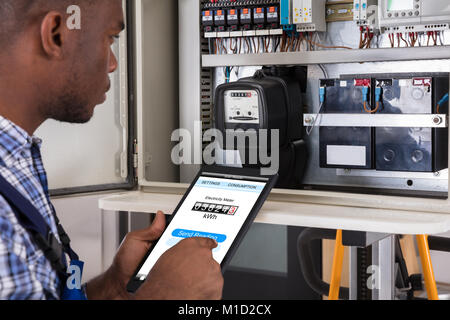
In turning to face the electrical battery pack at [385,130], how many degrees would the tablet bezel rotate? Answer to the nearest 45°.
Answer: approximately 180°

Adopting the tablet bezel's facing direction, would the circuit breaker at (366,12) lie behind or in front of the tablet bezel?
behind

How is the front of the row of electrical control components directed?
toward the camera

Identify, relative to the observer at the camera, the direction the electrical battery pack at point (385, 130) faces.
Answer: facing the viewer

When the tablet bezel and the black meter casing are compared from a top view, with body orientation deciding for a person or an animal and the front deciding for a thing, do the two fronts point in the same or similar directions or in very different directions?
same or similar directions

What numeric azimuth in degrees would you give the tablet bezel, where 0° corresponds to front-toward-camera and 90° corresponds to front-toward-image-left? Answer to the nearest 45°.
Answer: approximately 45°

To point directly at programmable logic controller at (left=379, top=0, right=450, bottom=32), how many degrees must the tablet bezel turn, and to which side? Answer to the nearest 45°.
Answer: approximately 180°

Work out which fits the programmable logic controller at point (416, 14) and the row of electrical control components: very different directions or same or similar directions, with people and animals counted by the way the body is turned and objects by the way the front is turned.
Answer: same or similar directions

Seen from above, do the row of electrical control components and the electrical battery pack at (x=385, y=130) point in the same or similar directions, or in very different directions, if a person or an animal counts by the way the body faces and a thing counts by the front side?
same or similar directions

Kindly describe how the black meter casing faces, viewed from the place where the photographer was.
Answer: facing the viewer and to the left of the viewer
